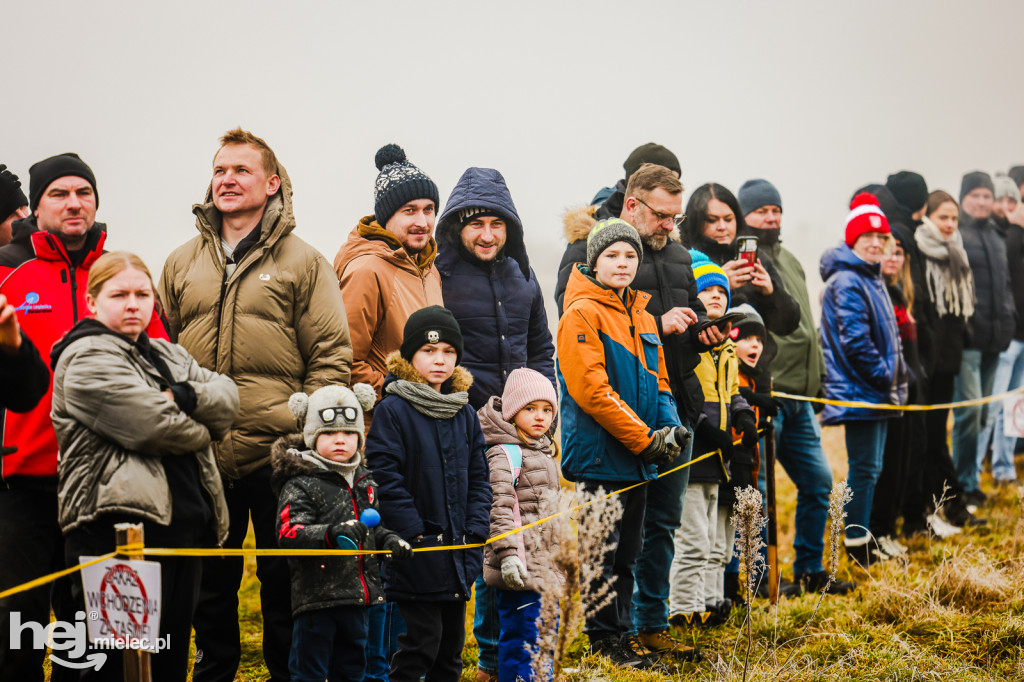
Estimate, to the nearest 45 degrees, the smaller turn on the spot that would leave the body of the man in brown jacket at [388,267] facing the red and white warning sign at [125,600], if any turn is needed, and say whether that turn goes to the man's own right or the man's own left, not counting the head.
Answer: approximately 90° to the man's own right

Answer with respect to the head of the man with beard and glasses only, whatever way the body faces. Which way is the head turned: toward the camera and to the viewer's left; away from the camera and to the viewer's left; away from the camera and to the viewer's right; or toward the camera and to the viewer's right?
toward the camera and to the viewer's right

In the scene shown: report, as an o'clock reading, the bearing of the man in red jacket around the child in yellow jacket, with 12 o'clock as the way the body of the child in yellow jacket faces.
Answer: The man in red jacket is roughly at 3 o'clock from the child in yellow jacket.

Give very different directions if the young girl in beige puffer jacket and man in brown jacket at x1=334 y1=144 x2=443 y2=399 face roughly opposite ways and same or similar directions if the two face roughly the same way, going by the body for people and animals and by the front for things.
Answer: same or similar directions

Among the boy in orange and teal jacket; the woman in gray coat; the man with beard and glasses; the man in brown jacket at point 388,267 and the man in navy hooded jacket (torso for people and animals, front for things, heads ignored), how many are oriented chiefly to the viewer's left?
0

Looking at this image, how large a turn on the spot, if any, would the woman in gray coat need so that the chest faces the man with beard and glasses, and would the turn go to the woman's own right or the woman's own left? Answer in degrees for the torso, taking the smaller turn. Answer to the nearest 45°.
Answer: approximately 90° to the woman's own left

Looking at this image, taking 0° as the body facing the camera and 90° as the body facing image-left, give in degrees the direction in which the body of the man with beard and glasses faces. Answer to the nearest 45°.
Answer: approximately 315°

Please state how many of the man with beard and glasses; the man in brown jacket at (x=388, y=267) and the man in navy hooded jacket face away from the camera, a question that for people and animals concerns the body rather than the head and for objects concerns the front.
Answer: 0

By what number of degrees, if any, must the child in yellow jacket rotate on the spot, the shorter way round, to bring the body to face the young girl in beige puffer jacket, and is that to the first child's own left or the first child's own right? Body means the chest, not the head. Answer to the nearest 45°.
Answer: approximately 90° to the first child's own right

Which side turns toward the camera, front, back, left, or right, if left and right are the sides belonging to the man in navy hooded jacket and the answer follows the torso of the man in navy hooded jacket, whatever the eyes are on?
front

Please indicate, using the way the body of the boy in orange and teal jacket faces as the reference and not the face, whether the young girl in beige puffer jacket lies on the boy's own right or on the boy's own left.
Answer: on the boy's own right

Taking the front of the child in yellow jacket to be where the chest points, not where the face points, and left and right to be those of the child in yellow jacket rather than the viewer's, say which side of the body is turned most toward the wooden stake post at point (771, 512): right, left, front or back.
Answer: left

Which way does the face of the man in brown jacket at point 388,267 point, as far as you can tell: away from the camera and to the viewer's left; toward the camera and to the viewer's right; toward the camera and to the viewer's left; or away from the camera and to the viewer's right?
toward the camera and to the viewer's right

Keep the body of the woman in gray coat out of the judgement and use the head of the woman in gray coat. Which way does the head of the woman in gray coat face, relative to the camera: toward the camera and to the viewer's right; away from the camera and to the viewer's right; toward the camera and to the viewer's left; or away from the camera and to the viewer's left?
toward the camera and to the viewer's right

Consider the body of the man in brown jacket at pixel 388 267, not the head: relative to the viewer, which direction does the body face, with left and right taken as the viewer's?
facing the viewer and to the right of the viewer

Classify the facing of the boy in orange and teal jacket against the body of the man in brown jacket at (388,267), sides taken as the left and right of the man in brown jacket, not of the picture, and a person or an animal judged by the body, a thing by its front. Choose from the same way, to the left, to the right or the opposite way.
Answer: the same way
